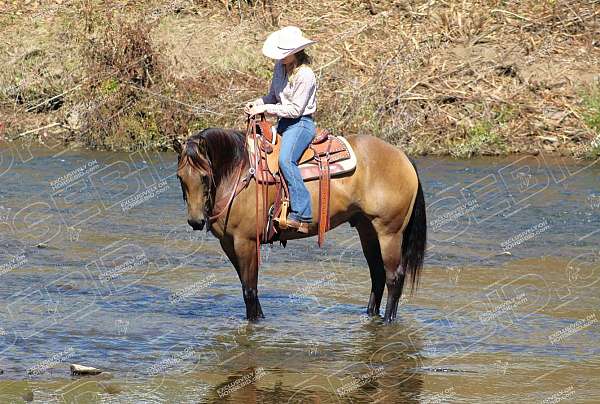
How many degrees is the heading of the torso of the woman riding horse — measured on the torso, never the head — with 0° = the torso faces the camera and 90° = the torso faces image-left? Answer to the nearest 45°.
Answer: approximately 90°

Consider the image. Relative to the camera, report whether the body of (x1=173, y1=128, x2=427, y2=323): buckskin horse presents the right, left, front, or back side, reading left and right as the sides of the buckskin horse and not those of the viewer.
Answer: left

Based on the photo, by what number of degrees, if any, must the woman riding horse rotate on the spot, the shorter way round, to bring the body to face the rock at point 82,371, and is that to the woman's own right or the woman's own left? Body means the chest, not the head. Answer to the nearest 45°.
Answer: approximately 45° to the woman's own left

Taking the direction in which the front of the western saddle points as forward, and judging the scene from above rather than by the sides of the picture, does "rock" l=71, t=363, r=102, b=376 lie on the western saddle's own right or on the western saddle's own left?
on the western saddle's own left

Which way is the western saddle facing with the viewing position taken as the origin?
facing to the left of the viewer
